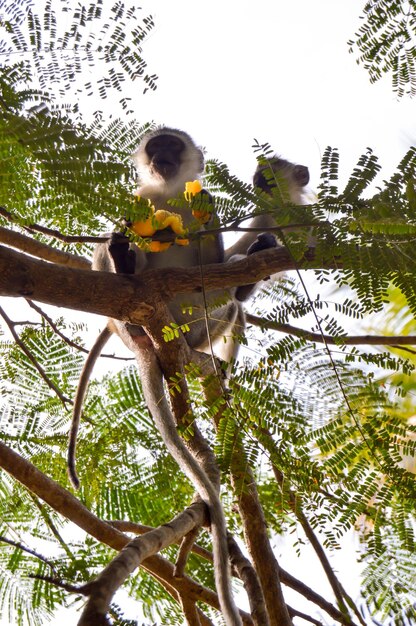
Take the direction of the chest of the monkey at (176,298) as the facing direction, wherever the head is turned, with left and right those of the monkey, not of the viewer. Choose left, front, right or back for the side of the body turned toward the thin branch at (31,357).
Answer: right

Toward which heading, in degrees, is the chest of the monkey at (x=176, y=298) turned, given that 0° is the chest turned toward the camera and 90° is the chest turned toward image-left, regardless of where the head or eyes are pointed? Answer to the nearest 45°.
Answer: approximately 0°

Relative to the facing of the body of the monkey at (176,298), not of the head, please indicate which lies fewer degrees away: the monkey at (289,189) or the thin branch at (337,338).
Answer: the thin branch
